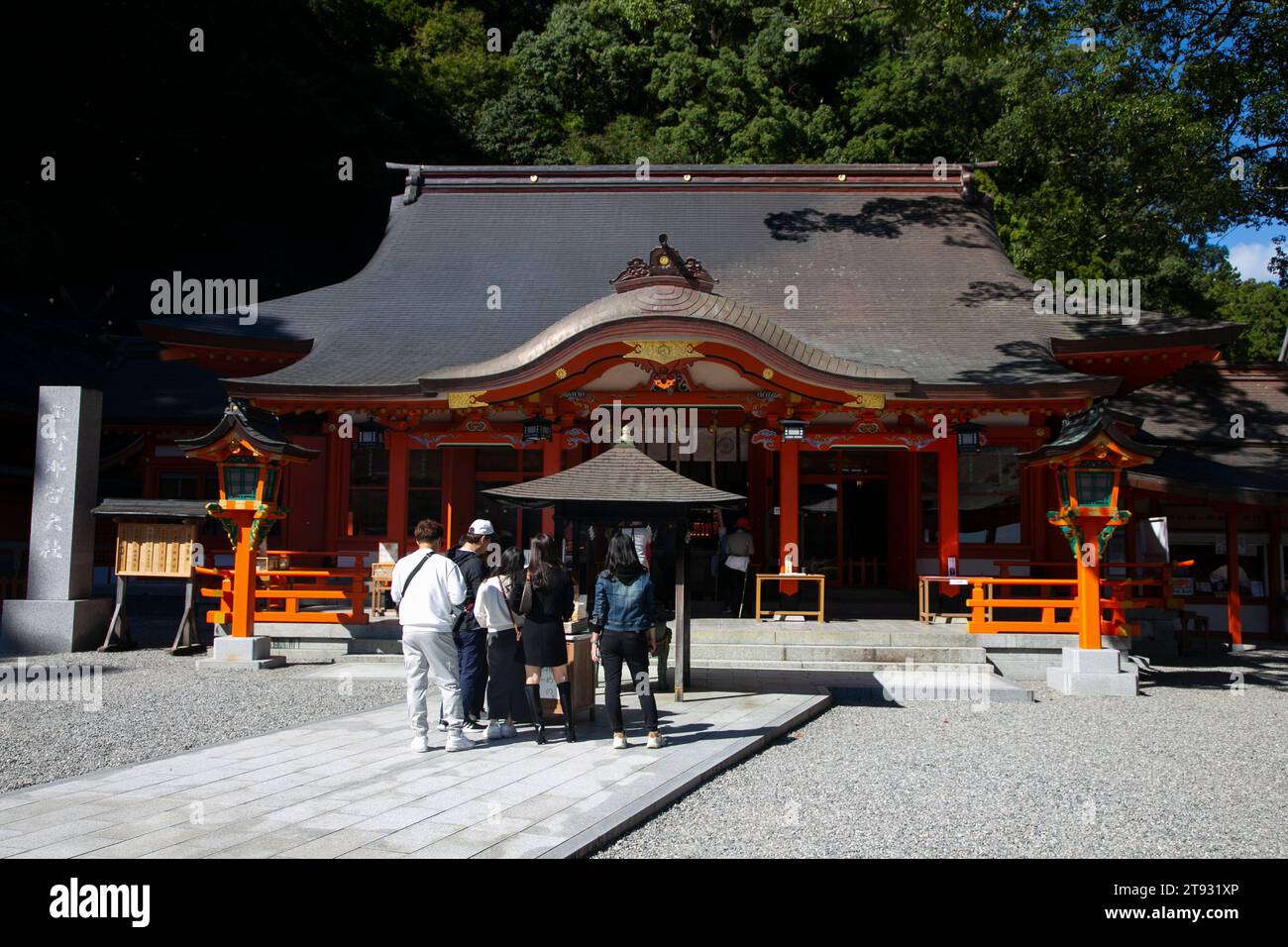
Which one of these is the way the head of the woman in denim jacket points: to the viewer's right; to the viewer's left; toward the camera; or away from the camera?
away from the camera

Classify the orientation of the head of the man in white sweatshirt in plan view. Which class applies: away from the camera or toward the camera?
away from the camera

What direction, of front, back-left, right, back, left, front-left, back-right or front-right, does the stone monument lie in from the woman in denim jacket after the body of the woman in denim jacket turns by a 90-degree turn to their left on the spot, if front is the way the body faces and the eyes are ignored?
front-right

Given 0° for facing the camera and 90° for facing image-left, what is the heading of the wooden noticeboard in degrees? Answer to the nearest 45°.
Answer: approximately 0°

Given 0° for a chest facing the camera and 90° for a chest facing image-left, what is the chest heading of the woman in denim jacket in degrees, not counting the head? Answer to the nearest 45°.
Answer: approximately 180°

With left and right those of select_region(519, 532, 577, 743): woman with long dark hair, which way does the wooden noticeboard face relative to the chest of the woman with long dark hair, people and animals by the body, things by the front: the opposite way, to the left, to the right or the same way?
the opposite way

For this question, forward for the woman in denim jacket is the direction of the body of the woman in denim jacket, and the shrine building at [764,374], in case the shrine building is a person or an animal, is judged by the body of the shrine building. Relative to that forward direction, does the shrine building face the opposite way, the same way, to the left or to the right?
the opposite way

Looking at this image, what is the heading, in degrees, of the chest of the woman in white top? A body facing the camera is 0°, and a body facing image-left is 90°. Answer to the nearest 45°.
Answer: approximately 225°

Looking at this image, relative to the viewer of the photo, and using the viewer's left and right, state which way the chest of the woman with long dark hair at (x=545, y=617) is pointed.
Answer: facing away from the viewer

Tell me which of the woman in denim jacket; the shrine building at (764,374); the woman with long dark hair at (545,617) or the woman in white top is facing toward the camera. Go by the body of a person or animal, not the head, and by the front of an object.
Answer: the shrine building

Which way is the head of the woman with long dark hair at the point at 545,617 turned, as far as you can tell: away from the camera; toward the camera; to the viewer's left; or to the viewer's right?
away from the camera

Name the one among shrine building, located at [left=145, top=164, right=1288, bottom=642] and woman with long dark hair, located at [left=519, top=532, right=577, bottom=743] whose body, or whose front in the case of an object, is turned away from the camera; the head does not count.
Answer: the woman with long dark hair
